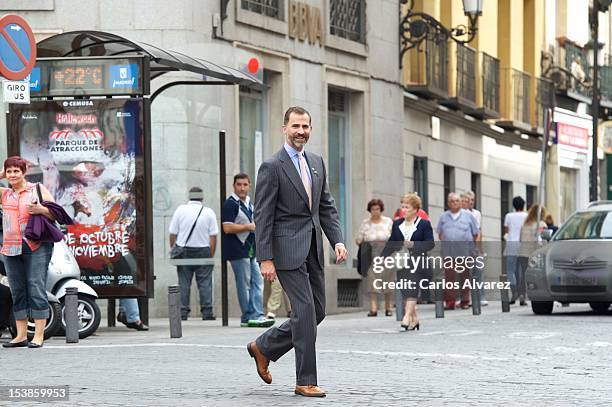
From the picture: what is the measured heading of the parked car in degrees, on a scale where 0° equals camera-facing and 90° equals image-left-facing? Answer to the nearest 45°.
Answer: approximately 45°

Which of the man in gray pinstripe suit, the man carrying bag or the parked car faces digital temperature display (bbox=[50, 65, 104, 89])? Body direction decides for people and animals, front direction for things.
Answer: the parked car

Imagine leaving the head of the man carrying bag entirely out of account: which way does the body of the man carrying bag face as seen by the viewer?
away from the camera

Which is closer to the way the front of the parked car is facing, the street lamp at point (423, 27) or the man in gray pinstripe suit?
the man in gray pinstripe suit

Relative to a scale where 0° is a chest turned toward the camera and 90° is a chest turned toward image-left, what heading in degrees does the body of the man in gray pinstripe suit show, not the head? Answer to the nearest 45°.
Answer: approximately 315°

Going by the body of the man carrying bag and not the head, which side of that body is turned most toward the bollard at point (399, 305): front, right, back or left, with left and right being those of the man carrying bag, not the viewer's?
right

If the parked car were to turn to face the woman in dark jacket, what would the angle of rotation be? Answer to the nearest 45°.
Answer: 0° — it already faces them

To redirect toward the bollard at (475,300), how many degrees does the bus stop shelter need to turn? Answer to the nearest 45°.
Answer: approximately 45° to its left

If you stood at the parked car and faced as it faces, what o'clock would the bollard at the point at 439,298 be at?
The bollard is roughly at 1 o'clock from the parked car.

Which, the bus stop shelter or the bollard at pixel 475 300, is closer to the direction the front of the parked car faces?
the bus stop shelter
